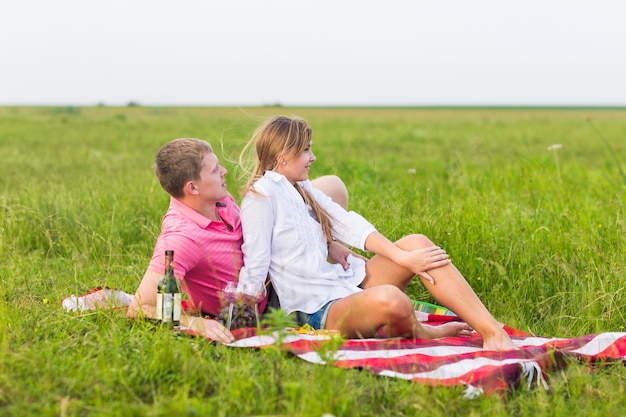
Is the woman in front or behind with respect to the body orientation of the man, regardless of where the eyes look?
in front

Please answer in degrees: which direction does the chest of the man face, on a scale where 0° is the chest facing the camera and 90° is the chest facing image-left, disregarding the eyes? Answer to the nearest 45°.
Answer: approximately 270°

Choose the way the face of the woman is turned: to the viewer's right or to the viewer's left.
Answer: to the viewer's right
